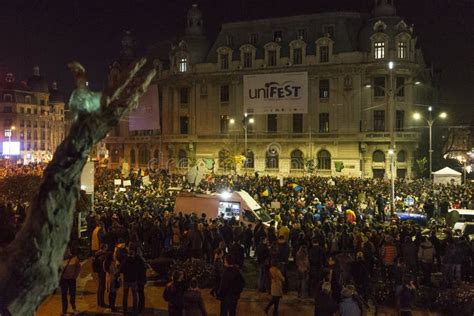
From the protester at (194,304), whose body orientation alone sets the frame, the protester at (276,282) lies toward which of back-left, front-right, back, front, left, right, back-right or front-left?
front-right

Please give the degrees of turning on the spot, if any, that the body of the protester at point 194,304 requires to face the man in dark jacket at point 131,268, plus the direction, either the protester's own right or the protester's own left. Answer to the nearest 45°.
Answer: approximately 45° to the protester's own left

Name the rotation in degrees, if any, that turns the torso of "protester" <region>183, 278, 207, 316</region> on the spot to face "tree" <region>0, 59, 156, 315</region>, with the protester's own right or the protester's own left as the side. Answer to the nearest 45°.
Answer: approximately 180°

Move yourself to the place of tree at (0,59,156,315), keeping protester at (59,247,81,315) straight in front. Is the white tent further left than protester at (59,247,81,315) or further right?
right

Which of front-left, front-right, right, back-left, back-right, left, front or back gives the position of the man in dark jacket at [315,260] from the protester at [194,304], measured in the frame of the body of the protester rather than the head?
front-right

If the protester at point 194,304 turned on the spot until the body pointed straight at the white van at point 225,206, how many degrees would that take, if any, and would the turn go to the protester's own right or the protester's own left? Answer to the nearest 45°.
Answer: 0° — they already face it

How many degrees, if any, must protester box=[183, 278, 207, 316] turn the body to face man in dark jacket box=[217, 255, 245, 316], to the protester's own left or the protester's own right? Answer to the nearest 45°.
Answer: approximately 45° to the protester's own right

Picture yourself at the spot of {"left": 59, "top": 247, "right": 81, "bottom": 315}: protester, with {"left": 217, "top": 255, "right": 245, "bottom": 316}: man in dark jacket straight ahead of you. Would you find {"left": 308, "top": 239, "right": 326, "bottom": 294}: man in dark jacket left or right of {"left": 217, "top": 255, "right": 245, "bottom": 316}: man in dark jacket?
left

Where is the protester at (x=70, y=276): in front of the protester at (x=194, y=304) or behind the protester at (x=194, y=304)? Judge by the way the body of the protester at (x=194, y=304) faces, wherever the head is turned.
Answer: in front

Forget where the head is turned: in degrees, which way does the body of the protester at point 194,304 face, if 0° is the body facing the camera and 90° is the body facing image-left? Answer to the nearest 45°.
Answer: approximately 180°

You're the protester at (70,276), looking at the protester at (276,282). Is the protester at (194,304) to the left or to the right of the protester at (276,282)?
right

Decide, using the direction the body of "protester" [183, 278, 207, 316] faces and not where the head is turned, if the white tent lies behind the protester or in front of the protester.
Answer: in front
